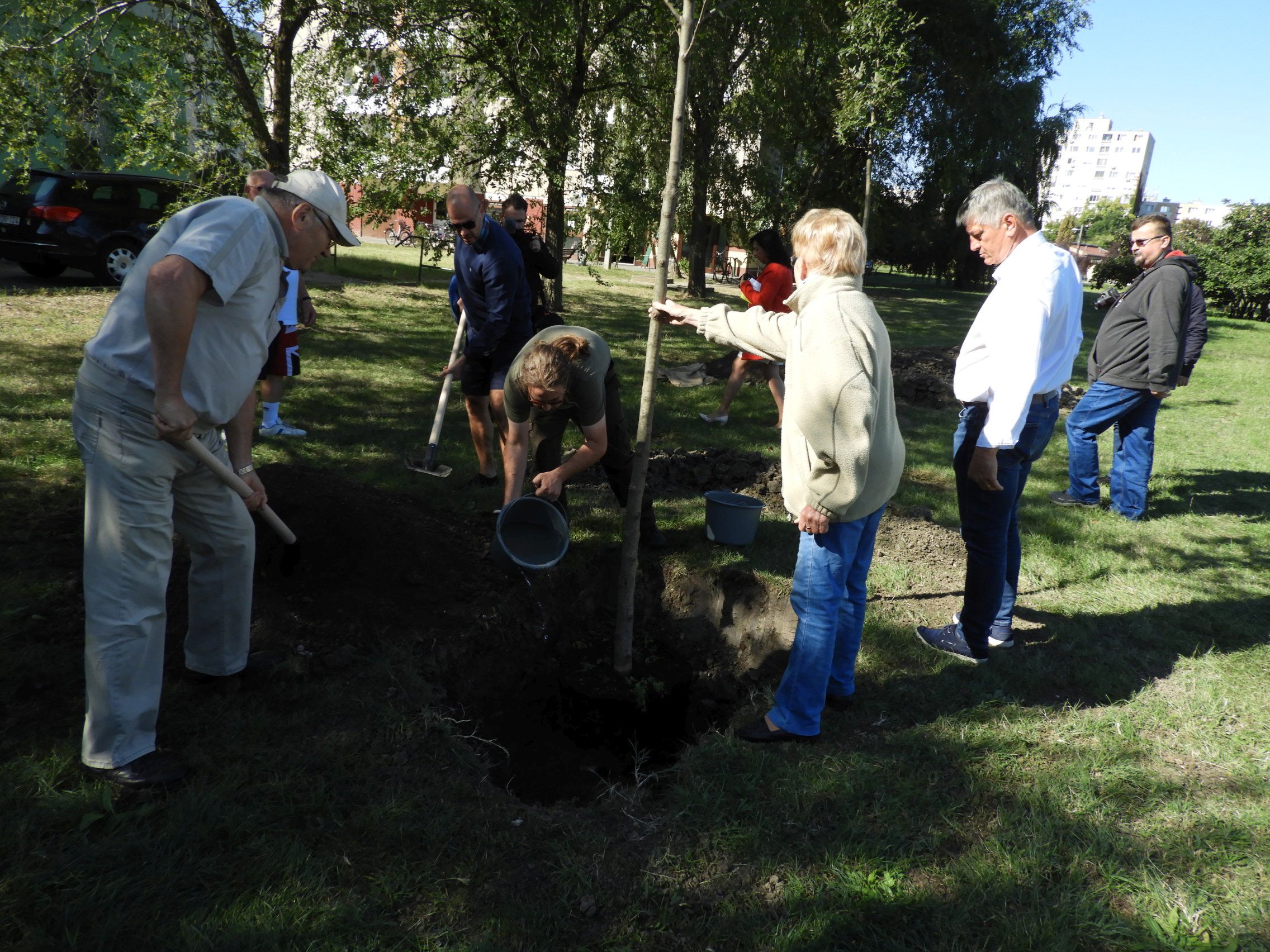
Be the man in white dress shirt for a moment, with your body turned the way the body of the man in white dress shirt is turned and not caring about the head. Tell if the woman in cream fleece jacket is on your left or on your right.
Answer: on your left

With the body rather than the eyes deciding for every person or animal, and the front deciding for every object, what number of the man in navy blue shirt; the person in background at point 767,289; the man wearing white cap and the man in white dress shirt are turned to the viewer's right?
1

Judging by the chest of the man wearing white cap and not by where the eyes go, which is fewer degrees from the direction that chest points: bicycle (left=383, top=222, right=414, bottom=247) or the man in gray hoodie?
the man in gray hoodie

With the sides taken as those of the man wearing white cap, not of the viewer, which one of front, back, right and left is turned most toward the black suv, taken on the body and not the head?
left

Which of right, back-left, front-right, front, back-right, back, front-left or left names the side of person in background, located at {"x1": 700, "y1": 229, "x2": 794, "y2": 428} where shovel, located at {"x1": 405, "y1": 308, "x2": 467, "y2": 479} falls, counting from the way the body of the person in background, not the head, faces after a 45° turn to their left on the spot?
front

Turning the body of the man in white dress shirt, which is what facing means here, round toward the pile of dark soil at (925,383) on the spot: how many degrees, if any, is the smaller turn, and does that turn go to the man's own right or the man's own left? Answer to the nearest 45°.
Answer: approximately 90° to the man's own right

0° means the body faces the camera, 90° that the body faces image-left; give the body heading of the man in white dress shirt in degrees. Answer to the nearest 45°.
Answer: approximately 90°

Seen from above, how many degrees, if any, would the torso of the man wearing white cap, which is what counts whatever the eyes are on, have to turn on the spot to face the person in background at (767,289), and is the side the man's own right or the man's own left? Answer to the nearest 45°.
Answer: approximately 45° to the man's own left

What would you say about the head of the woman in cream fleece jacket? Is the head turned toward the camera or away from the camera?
away from the camera

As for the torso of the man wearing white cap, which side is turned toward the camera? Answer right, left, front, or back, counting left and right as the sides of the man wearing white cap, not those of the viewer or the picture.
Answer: right

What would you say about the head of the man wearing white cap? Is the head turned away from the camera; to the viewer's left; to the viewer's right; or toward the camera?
to the viewer's right
